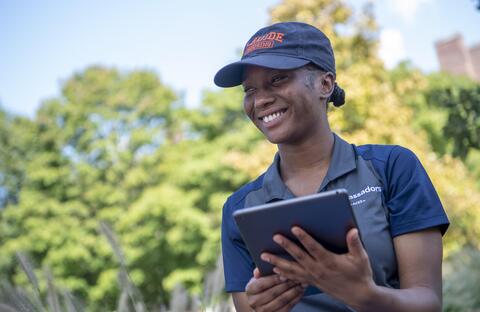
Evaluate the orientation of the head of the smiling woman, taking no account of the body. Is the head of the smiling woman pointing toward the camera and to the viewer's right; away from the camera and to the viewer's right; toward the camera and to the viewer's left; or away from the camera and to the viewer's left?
toward the camera and to the viewer's left

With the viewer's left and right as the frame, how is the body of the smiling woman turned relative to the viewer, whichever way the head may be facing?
facing the viewer and to the left of the viewer

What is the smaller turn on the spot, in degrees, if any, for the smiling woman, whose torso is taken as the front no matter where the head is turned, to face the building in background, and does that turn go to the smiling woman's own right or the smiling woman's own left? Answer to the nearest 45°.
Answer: approximately 135° to the smiling woman's own right
